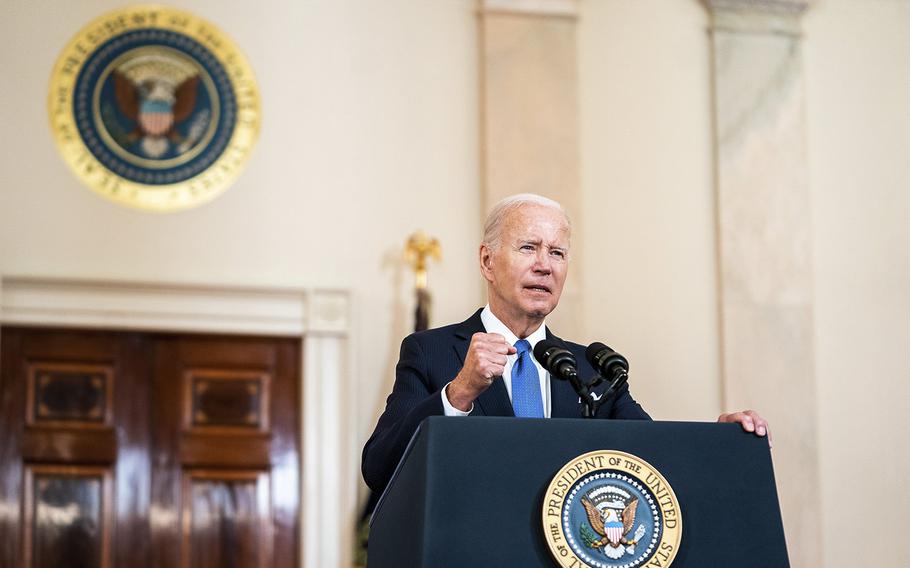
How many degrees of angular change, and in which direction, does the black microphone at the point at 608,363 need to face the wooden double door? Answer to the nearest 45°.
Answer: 0° — it already faces it

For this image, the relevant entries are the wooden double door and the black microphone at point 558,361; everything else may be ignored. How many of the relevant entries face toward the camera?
1

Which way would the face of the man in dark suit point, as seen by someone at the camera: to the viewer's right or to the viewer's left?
to the viewer's right

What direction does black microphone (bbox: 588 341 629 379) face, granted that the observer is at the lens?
facing away from the viewer and to the left of the viewer

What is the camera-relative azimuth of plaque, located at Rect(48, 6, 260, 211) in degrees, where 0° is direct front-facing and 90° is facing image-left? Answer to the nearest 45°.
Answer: approximately 0°

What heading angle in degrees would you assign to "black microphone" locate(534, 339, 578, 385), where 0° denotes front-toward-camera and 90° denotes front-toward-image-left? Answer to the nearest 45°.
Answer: approximately 135°
